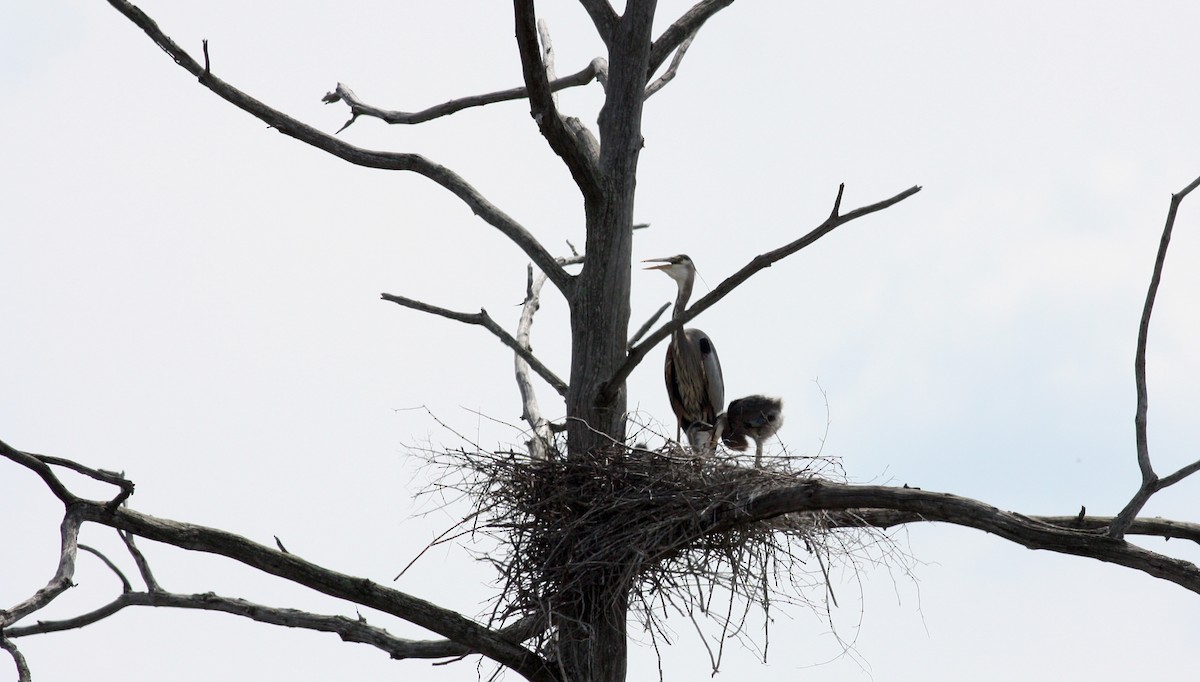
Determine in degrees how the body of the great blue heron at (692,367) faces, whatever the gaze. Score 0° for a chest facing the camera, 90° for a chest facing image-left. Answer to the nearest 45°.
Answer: approximately 45°
